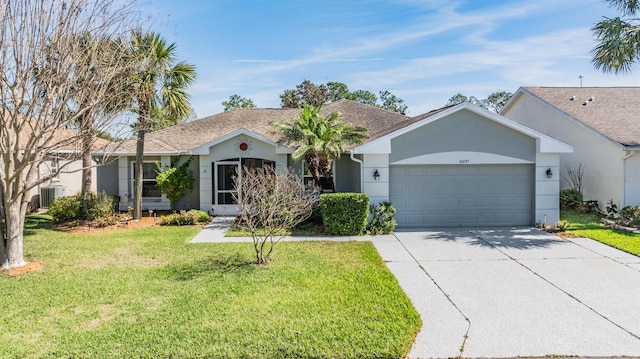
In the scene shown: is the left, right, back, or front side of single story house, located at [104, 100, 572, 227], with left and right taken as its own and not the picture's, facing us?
front

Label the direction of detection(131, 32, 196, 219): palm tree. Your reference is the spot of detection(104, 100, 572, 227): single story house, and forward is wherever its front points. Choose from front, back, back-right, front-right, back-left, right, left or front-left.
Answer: right

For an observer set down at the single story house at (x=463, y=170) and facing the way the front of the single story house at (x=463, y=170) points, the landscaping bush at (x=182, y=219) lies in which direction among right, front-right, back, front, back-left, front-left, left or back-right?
right

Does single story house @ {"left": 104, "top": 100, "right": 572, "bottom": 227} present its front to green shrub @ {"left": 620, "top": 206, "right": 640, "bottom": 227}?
no

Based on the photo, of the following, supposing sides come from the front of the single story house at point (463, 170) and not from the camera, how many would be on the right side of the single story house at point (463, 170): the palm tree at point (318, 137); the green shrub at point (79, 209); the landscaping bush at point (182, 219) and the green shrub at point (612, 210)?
3

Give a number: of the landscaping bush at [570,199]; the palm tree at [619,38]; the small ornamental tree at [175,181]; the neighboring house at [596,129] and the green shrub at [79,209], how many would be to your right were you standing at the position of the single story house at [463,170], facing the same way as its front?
2

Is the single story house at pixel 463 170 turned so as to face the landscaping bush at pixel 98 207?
no

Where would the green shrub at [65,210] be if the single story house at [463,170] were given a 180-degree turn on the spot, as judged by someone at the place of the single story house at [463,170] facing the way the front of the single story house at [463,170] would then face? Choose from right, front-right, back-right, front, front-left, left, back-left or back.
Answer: left

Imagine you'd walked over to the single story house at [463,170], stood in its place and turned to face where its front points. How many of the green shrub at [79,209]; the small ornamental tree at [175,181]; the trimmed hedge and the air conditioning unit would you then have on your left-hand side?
0

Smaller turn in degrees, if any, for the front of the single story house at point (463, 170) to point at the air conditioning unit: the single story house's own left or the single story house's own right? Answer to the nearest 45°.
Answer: approximately 90° to the single story house's own right

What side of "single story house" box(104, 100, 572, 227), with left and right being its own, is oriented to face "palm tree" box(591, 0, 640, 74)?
left

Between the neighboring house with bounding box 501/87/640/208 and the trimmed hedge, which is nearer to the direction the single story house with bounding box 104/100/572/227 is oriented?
the trimmed hedge

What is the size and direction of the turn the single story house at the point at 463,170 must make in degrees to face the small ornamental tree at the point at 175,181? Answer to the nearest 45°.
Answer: approximately 90° to its right
